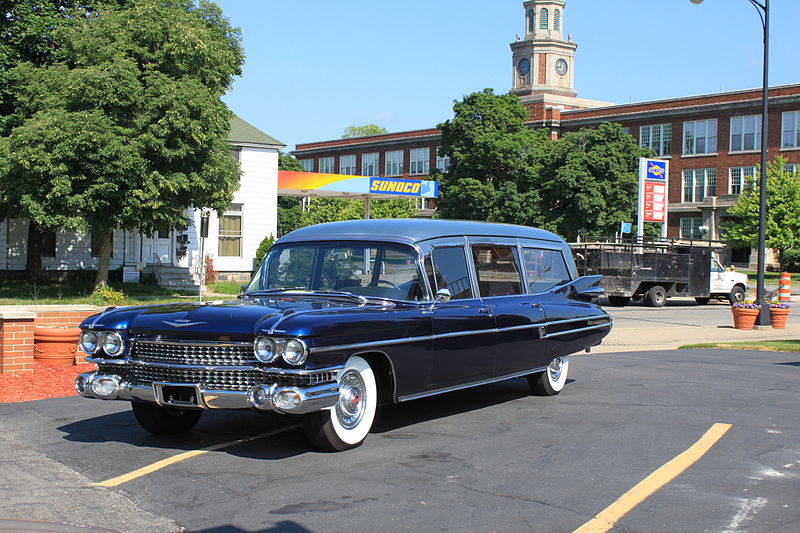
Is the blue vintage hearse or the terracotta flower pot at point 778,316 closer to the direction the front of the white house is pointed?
the blue vintage hearse

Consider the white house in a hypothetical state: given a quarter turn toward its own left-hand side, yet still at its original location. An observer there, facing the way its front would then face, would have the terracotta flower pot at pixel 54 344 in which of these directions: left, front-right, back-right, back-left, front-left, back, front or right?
right

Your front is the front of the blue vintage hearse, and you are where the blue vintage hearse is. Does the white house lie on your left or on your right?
on your right

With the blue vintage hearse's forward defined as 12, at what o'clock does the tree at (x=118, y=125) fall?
The tree is roughly at 4 o'clock from the blue vintage hearse.

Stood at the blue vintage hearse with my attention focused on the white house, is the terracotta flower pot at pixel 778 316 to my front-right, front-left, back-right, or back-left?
front-right

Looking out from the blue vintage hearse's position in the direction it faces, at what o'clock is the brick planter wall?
The brick planter wall is roughly at 3 o'clock from the blue vintage hearse.

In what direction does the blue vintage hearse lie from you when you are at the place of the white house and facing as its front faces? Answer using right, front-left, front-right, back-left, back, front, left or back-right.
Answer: front

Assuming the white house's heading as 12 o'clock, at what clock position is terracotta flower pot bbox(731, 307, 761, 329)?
The terracotta flower pot is roughly at 11 o'clock from the white house.

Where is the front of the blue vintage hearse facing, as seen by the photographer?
facing the viewer and to the left of the viewer

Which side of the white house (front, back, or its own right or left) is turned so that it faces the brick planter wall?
front

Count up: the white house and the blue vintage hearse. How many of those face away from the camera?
0

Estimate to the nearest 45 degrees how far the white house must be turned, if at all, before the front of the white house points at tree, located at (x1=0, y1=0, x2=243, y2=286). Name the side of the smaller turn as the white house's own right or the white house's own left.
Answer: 0° — it already faces it

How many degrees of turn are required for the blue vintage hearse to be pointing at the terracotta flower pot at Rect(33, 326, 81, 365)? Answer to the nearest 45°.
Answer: approximately 90° to its right

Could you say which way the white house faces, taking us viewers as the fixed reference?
facing the viewer
